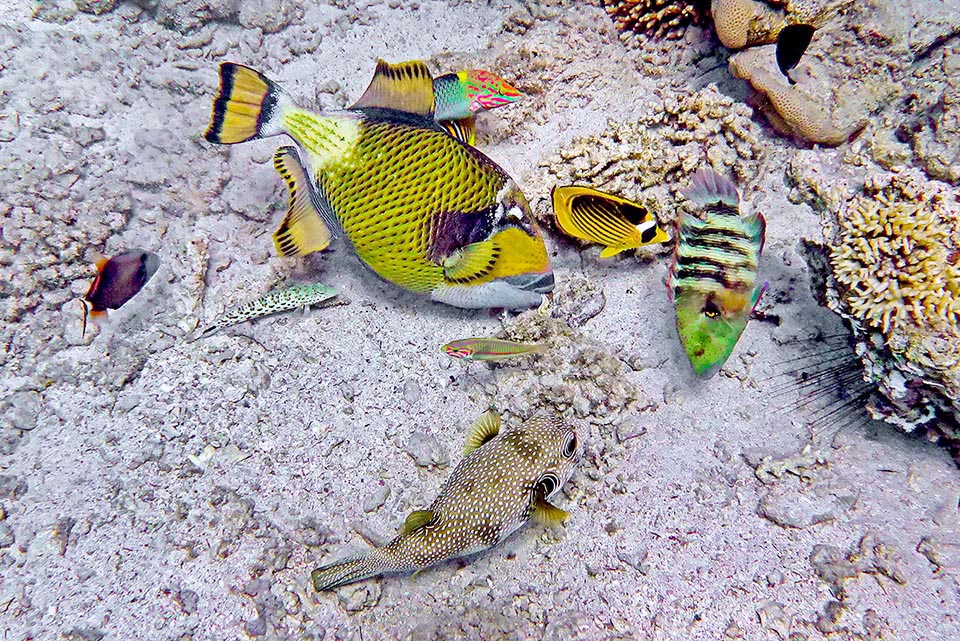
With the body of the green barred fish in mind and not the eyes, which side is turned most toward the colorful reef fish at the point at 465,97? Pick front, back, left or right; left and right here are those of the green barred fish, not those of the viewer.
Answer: right

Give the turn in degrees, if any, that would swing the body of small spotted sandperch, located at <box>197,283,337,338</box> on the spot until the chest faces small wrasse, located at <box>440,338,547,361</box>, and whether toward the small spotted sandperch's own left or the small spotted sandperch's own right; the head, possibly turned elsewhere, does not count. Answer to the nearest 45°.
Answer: approximately 45° to the small spotted sandperch's own right

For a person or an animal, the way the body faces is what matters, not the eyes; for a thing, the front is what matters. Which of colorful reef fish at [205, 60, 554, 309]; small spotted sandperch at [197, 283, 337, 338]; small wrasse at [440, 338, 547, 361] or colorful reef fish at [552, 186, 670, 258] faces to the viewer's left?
small wrasse at [440, 338, 547, 361]

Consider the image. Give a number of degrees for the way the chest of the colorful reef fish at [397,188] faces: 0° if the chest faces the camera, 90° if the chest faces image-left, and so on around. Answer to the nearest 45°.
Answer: approximately 270°

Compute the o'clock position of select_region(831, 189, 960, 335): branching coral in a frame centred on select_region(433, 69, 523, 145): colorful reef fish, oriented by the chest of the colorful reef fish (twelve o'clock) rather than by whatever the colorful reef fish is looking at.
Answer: The branching coral is roughly at 1 o'clock from the colorful reef fish.

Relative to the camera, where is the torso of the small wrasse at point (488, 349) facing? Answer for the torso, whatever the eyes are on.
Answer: to the viewer's left

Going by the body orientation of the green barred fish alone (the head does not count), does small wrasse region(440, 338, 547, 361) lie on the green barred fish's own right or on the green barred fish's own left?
on the green barred fish's own right

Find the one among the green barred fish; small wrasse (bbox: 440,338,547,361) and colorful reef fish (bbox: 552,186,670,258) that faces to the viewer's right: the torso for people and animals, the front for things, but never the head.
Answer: the colorful reef fish

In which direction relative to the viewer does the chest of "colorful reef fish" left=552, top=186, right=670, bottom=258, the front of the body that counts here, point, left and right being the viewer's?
facing to the right of the viewer

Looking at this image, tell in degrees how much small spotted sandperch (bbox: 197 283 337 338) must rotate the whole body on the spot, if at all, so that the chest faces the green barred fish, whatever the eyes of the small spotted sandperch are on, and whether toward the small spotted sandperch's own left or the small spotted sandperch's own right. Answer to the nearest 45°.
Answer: approximately 45° to the small spotted sandperch's own right

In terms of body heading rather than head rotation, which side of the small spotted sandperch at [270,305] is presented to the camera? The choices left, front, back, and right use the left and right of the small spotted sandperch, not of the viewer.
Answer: right
